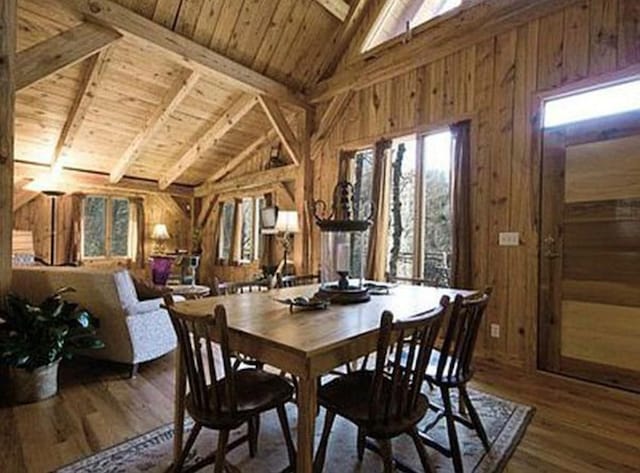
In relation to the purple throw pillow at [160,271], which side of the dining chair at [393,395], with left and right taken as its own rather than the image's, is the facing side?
front

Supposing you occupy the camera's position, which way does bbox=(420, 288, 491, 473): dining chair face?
facing away from the viewer and to the left of the viewer

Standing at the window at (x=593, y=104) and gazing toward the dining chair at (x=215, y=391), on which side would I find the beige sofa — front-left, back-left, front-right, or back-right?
front-right

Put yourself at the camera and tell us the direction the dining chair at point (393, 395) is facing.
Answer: facing away from the viewer and to the left of the viewer

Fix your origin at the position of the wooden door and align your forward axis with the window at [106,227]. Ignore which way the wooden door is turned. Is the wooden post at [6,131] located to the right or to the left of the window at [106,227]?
left

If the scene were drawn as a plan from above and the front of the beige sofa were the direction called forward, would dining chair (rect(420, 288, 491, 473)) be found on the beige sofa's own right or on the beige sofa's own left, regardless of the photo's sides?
on the beige sofa's own right

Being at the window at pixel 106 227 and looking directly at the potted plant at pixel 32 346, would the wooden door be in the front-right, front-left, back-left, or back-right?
front-left

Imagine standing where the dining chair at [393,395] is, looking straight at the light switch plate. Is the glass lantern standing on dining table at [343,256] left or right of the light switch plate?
left

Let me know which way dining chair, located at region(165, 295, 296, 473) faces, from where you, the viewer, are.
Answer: facing away from the viewer and to the right of the viewer
